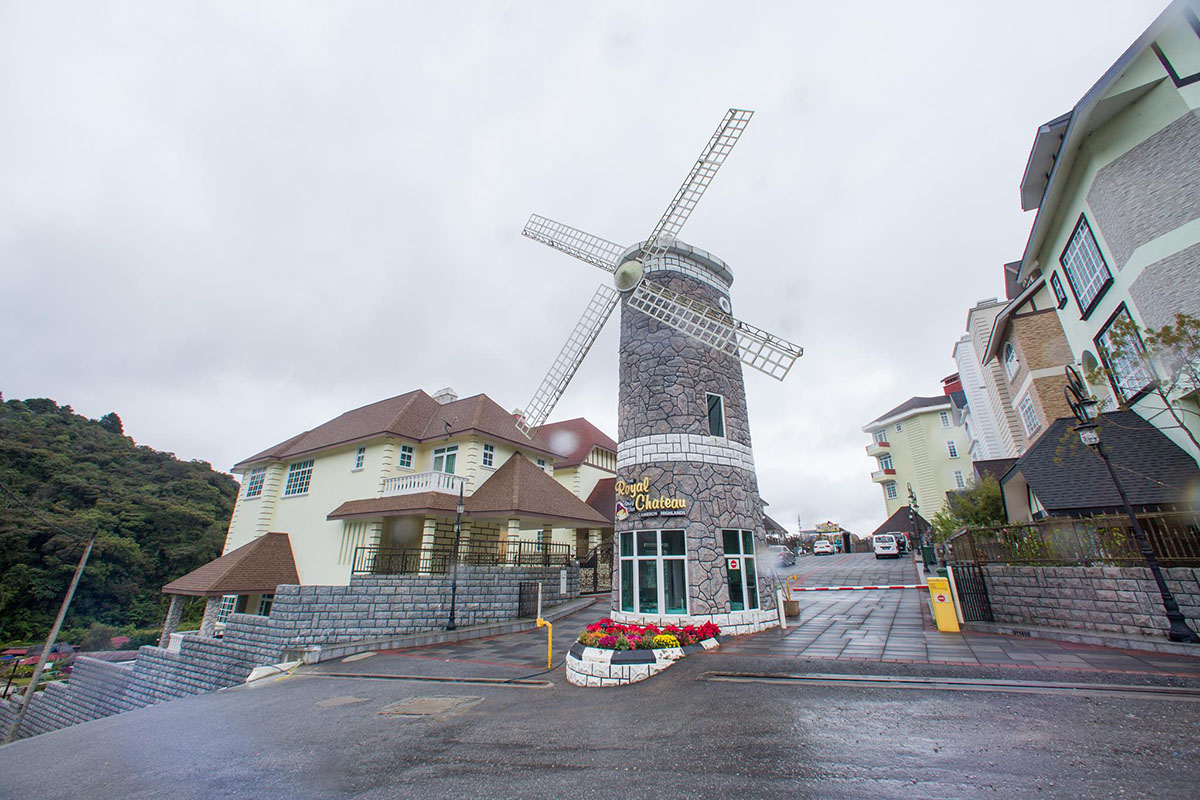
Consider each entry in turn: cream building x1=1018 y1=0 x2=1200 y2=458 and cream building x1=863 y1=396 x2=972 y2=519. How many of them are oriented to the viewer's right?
0

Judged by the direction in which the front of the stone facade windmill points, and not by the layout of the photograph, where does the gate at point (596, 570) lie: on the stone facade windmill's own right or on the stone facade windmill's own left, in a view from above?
on the stone facade windmill's own right

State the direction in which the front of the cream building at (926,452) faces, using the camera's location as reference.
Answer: facing the viewer and to the left of the viewer

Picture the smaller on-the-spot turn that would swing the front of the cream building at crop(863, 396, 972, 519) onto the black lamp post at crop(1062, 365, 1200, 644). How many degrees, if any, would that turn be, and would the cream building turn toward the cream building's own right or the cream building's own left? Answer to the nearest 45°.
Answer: approximately 45° to the cream building's own left

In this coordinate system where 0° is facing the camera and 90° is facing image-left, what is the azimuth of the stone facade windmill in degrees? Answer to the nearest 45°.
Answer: approximately 45°

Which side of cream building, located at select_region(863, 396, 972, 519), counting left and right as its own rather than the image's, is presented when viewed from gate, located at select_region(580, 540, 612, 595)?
front

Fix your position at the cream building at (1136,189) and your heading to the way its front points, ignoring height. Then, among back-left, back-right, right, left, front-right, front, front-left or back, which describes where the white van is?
right

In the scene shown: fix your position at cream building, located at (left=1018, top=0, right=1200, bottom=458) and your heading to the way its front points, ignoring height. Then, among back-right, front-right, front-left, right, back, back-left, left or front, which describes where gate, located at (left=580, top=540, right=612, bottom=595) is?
front-right

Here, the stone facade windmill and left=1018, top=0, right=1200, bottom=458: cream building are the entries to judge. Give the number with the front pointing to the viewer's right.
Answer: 0

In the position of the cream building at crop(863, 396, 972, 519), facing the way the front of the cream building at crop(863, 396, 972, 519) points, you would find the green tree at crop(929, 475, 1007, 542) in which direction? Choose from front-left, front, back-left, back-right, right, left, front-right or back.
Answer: front-left

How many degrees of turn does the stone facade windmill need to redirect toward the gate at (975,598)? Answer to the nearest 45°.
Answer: approximately 135° to its left
